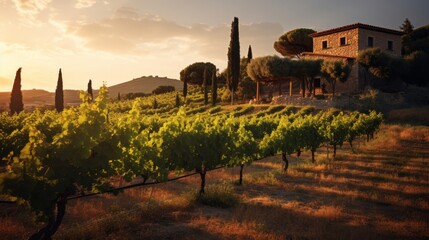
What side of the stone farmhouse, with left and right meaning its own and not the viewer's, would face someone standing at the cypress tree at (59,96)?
front

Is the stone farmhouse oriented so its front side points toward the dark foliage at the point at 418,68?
no

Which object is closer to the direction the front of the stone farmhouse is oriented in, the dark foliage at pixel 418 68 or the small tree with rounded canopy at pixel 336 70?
the small tree with rounded canopy

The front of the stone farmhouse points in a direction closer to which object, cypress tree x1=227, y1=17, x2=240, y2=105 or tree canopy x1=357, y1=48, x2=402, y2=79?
the cypress tree

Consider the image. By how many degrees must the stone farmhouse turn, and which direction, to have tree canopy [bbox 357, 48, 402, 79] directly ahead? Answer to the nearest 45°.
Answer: approximately 90° to its left

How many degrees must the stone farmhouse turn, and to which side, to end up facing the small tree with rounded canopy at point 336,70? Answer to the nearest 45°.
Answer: approximately 45° to its left

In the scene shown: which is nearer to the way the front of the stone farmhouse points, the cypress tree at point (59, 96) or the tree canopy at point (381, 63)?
the cypress tree

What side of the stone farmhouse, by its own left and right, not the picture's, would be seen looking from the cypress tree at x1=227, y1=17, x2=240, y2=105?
front

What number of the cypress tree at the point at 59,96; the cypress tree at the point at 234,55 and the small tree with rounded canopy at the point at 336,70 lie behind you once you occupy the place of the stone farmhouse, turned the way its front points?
0

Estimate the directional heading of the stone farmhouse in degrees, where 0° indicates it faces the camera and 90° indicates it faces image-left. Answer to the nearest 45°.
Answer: approximately 45°
